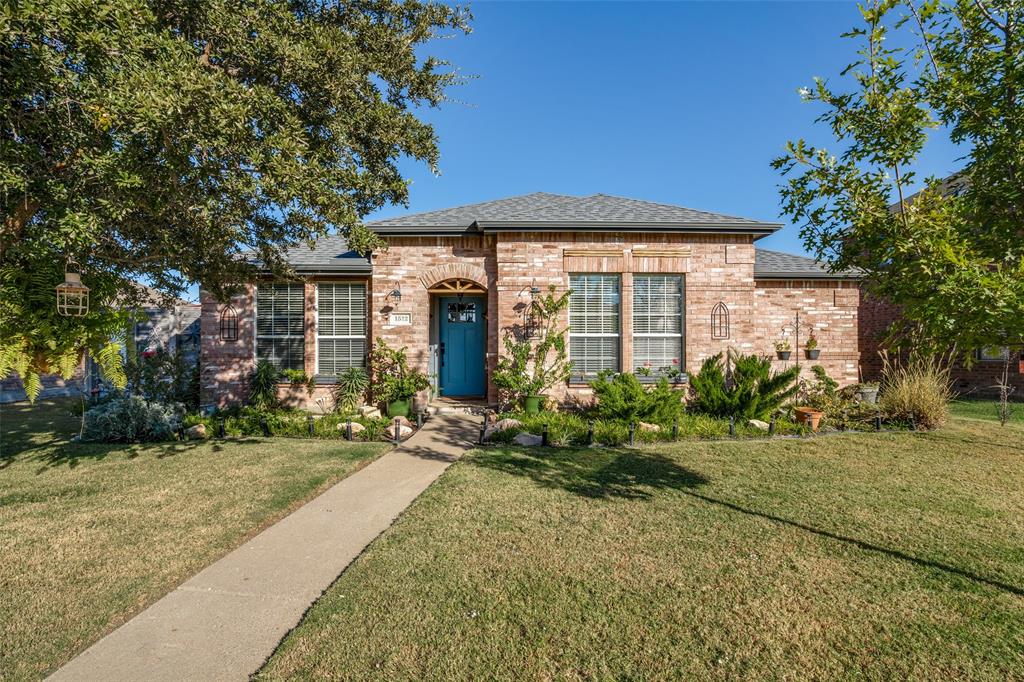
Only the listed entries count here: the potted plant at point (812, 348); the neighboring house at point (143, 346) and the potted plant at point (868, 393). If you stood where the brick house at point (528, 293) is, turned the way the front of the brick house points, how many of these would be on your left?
2

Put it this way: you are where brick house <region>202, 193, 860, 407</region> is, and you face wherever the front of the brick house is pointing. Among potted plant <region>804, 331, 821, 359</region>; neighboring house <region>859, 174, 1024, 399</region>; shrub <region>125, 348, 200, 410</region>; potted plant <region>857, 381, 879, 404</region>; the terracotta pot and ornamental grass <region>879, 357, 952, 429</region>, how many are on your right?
1

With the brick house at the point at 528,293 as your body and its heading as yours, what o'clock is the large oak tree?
The large oak tree is roughly at 1 o'clock from the brick house.

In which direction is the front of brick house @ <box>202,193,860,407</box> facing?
toward the camera

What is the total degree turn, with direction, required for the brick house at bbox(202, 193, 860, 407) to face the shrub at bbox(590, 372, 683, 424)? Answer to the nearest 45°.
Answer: approximately 45° to its left

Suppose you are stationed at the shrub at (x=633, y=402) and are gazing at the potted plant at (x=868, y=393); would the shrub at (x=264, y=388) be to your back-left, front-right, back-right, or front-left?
back-left

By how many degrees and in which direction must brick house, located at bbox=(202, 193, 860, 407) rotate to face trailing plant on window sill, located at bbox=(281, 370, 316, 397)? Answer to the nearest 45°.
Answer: approximately 90° to its right

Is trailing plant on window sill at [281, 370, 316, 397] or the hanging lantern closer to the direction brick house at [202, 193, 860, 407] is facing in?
the hanging lantern

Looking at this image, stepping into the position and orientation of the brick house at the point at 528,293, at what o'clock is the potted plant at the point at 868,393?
The potted plant is roughly at 9 o'clock from the brick house.

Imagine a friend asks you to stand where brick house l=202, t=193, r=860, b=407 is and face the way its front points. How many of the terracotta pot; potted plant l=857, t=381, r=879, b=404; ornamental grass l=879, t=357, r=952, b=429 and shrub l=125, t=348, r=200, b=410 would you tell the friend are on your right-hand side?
1

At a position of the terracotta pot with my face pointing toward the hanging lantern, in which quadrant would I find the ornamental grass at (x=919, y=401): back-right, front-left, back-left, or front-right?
back-left
